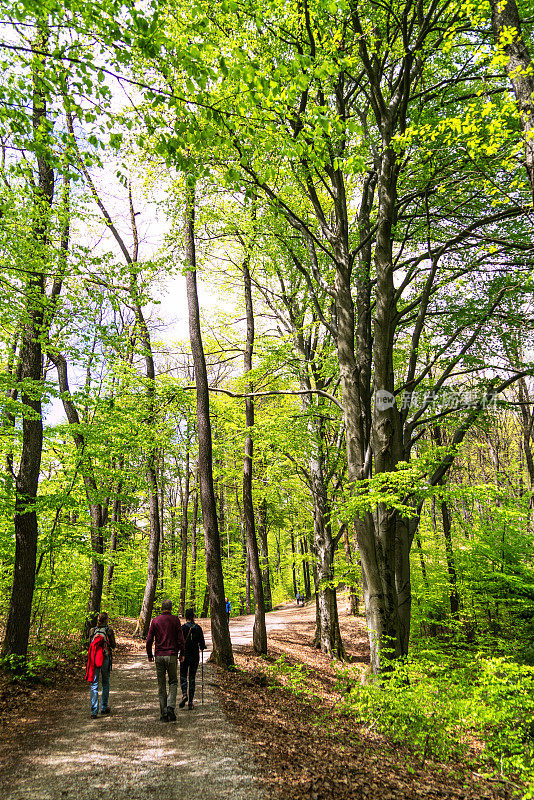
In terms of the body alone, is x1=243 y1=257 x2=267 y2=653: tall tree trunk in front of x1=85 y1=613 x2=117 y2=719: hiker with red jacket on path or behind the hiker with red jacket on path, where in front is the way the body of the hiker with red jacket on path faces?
in front

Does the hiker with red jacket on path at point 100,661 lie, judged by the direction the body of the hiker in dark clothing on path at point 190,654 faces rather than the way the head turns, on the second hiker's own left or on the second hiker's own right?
on the second hiker's own left

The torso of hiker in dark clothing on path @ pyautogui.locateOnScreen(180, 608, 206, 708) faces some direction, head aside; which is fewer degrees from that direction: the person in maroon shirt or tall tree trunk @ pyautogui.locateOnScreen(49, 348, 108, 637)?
the tall tree trunk

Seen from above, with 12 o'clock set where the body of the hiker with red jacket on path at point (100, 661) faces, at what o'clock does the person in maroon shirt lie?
The person in maroon shirt is roughly at 4 o'clock from the hiker with red jacket on path.

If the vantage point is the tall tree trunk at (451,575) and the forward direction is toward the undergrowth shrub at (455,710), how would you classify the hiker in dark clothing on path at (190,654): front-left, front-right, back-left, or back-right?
front-right

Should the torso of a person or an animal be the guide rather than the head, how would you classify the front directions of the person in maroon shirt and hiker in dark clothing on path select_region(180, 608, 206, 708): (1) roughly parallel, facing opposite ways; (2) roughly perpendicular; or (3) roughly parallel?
roughly parallel

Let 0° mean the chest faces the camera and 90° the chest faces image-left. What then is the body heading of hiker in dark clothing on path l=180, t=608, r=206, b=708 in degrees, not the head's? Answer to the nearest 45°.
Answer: approximately 180°

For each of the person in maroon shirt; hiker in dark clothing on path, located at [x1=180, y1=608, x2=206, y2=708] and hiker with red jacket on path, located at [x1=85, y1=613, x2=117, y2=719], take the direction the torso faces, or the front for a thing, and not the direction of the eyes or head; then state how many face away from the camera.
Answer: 3

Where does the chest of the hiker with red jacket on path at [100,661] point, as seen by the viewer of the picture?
away from the camera

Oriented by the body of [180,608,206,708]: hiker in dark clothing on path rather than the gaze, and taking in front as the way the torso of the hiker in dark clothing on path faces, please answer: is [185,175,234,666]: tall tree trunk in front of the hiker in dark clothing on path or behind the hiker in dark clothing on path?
in front

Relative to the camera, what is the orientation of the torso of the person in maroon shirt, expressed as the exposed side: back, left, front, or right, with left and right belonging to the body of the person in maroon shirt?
back

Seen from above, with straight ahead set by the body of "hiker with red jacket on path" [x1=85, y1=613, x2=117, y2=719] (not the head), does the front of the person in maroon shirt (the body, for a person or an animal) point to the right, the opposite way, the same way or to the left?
the same way

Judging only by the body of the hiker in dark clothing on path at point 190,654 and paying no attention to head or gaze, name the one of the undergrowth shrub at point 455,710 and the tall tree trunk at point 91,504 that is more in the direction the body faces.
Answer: the tall tree trunk

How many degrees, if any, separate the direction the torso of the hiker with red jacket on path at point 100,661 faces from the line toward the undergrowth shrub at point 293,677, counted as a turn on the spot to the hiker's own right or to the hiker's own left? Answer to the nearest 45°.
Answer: approximately 45° to the hiker's own right
